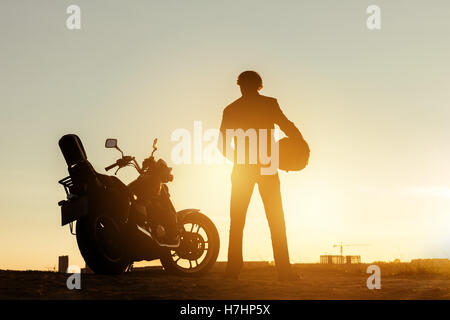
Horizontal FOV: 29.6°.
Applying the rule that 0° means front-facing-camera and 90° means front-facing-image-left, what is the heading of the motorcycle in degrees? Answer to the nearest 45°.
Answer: approximately 225°

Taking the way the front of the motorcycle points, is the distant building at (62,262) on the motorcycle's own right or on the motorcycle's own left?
on the motorcycle's own left
